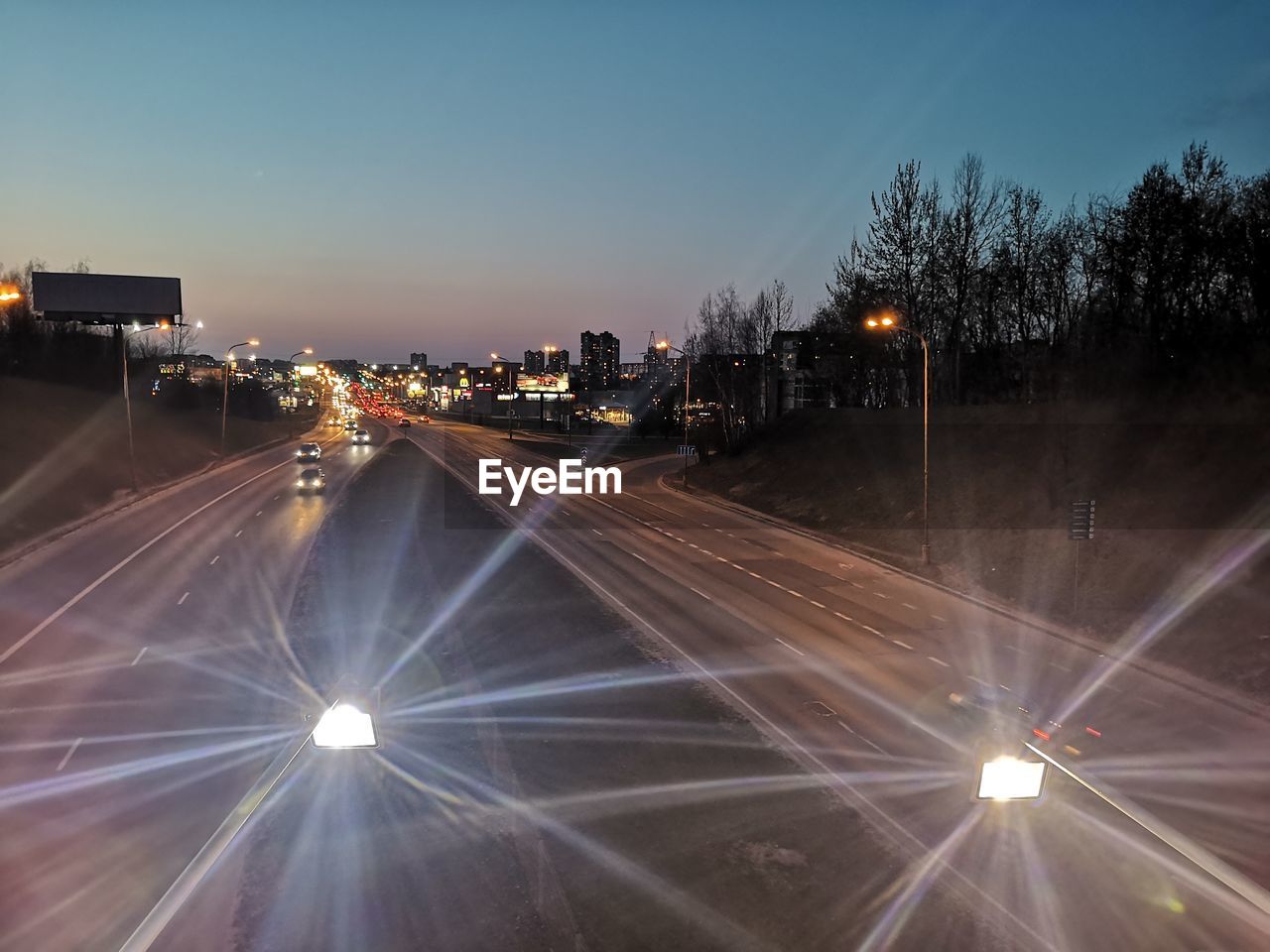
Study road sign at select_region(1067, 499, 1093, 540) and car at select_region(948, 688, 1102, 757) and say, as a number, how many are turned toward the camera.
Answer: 1

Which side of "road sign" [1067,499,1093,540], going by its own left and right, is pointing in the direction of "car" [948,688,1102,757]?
front

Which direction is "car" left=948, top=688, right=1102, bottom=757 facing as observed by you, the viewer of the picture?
facing away from the viewer and to the left of the viewer

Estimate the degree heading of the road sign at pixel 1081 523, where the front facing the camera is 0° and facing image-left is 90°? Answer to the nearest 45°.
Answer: approximately 0°

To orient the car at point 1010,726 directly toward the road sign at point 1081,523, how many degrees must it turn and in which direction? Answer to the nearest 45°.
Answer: approximately 45° to its right
